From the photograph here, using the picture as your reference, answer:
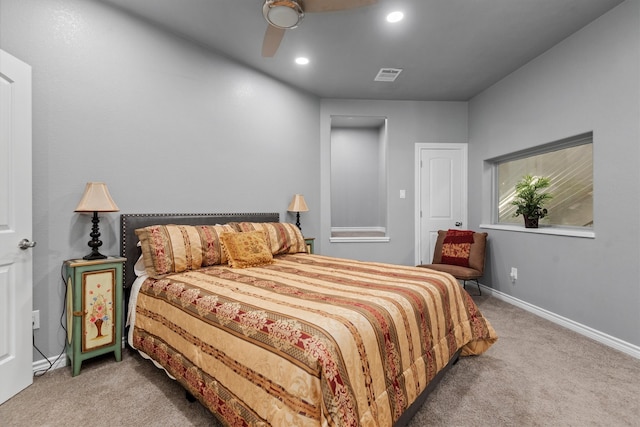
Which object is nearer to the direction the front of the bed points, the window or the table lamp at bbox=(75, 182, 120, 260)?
the window

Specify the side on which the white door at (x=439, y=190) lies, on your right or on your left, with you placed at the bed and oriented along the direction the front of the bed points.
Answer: on your left

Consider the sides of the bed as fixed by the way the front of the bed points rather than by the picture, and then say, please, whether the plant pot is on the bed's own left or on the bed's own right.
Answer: on the bed's own left

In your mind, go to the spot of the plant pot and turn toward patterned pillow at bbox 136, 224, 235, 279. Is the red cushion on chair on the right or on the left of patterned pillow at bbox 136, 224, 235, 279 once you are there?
right

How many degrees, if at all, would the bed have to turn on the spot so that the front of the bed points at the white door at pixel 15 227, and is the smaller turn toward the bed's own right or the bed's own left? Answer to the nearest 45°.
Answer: approximately 135° to the bed's own right

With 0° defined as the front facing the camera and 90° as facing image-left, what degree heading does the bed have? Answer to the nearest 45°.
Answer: approximately 315°

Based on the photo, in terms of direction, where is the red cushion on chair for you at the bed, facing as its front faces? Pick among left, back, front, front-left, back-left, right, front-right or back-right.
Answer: left
